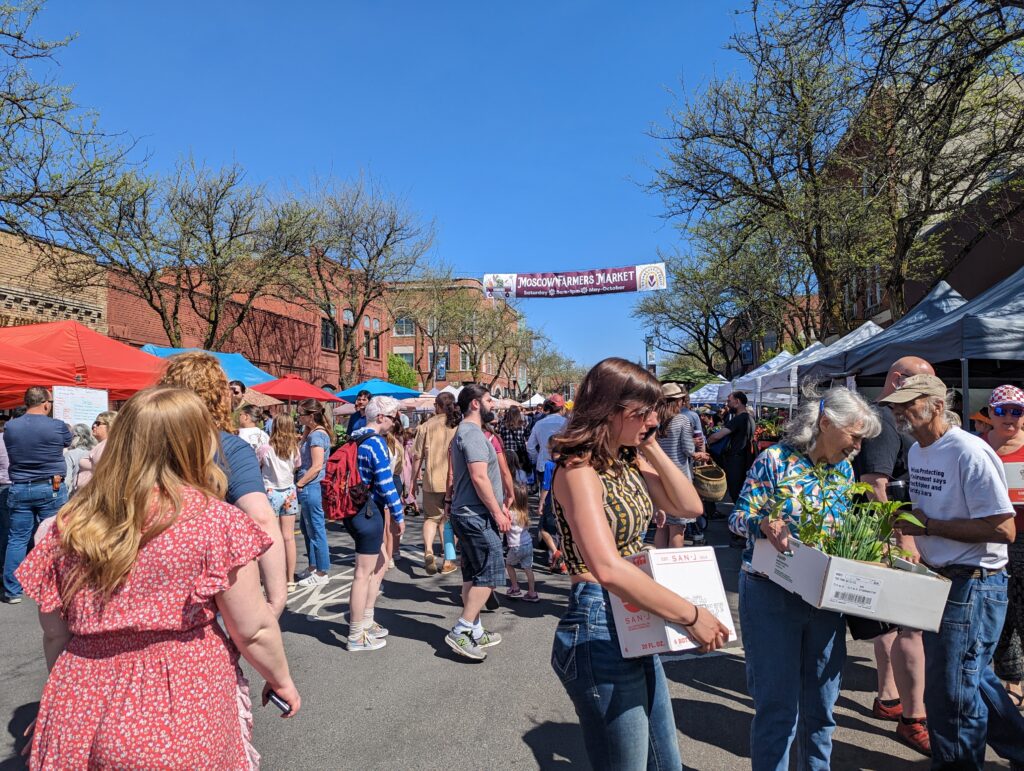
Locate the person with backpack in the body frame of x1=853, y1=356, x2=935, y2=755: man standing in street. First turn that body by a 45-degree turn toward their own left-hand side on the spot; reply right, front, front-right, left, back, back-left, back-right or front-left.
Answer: back

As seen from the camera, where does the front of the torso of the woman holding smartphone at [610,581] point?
to the viewer's right

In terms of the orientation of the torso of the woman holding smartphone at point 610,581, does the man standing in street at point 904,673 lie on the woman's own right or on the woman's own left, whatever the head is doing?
on the woman's own left

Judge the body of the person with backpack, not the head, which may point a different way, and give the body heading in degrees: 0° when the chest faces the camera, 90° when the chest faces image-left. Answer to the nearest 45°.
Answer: approximately 270°

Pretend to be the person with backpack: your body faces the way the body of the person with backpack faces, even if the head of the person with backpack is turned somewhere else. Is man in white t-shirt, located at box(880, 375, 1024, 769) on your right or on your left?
on your right
